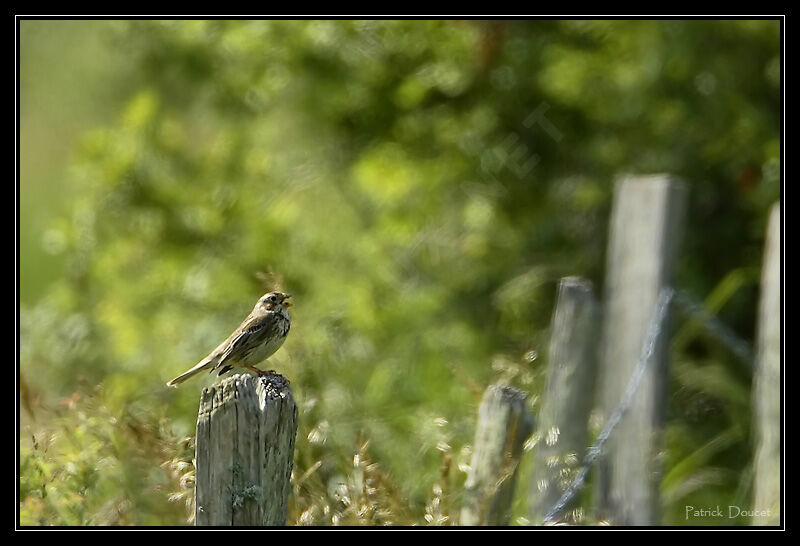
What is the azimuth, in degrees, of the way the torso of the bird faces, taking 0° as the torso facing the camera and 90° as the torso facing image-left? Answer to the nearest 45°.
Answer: approximately 270°

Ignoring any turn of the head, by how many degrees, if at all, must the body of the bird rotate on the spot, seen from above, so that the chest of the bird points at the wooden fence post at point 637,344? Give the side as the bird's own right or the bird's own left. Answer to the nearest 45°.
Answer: approximately 45° to the bird's own left
